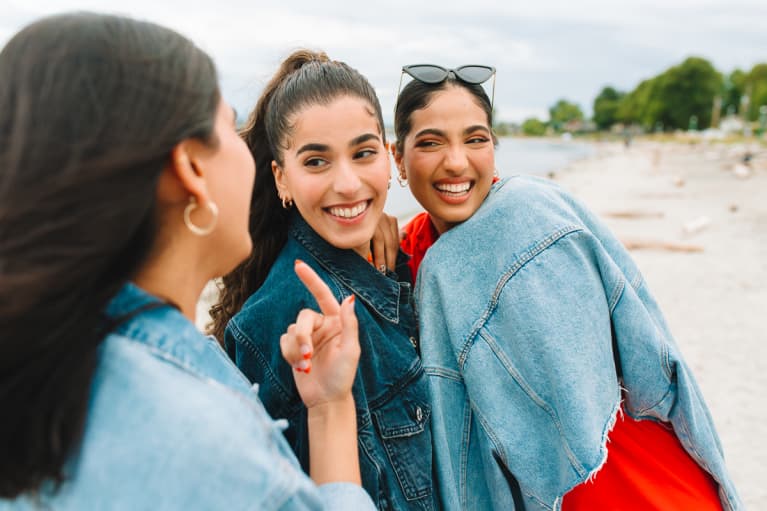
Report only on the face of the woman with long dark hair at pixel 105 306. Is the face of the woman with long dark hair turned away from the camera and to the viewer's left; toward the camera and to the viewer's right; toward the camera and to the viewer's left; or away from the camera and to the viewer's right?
away from the camera and to the viewer's right

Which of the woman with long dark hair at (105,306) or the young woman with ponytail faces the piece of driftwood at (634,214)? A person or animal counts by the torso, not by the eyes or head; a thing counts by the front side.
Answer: the woman with long dark hair

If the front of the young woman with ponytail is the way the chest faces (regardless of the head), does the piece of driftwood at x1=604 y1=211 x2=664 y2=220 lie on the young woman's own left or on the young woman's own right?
on the young woman's own left

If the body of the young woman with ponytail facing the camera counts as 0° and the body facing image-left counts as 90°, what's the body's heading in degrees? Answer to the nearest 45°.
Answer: approximately 315°

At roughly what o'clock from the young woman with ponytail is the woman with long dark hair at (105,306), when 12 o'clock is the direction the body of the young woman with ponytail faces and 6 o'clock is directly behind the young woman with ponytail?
The woman with long dark hair is roughly at 2 o'clock from the young woman with ponytail.

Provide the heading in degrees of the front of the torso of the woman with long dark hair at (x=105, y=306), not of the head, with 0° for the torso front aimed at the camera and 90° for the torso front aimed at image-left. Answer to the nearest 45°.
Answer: approximately 225°

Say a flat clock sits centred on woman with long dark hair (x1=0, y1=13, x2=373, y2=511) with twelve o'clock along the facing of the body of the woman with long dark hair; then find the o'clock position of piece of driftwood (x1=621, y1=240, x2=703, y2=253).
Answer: The piece of driftwood is roughly at 12 o'clock from the woman with long dark hair.

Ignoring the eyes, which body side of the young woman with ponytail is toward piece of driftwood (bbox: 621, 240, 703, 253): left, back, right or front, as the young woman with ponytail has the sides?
left

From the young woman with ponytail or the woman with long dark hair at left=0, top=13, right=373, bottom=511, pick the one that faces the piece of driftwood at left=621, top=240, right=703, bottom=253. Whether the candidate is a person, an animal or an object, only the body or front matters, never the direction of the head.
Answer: the woman with long dark hair
